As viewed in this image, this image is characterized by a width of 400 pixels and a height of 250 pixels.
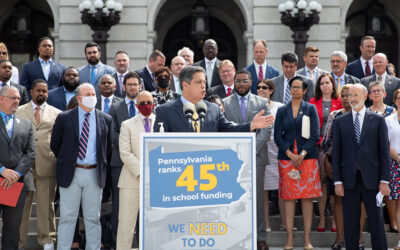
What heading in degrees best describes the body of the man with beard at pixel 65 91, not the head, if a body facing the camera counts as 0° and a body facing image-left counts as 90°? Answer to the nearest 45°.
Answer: approximately 0°

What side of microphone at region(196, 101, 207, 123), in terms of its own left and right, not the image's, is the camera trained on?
back

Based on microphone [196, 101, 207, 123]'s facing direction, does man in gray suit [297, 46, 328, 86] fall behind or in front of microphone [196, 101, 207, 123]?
in front

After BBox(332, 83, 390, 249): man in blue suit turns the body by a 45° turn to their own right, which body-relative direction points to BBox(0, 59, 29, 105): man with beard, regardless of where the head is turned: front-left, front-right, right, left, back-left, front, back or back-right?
front-right

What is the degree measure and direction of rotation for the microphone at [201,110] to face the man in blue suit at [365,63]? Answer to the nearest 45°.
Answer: approximately 45° to its right

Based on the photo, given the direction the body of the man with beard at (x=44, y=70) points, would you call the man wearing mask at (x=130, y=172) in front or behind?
in front

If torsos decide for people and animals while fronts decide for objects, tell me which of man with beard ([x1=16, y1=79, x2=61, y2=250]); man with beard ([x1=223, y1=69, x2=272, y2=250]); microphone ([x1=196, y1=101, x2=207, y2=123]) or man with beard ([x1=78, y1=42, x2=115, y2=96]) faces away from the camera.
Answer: the microphone

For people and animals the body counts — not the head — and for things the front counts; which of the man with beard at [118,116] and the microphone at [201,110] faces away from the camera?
the microphone

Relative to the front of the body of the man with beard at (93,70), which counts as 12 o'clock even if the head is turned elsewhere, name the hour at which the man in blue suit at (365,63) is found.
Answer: The man in blue suit is roughly at 9 o'clock from the man with beard.

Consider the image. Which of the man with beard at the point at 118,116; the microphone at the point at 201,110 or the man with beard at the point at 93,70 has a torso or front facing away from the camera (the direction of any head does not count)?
the microphone
